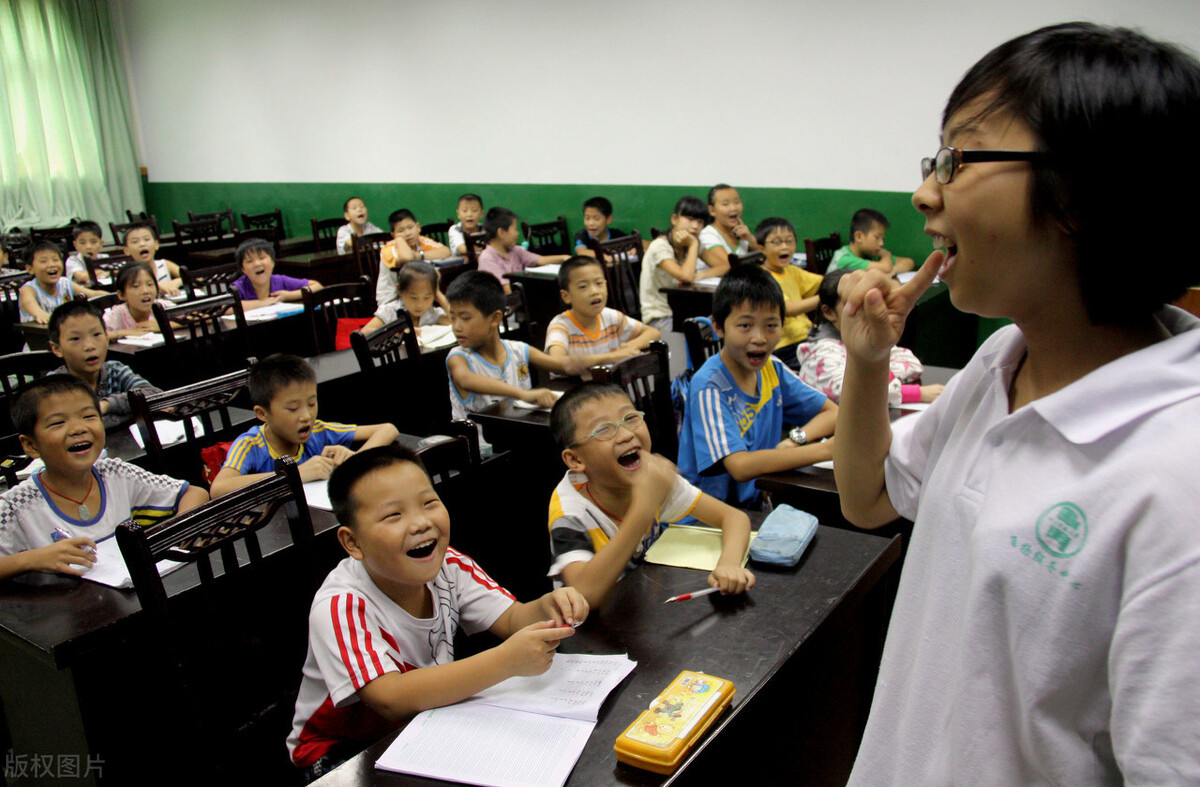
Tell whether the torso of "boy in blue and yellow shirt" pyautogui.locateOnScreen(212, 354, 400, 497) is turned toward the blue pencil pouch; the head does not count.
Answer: yes

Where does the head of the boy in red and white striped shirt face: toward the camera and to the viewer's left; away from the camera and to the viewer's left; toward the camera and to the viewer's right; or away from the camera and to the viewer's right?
toward the camera and to the viewer's right

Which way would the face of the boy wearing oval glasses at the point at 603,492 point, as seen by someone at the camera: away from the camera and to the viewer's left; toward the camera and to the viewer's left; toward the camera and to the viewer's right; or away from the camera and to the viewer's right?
toward the camera and to the viewer's right

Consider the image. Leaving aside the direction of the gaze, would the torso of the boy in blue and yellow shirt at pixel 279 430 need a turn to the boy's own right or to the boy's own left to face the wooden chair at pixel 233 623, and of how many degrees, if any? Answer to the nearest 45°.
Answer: approximately 45° to the boy's own right

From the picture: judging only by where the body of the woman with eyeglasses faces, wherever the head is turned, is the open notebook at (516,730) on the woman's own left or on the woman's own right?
on the woman's own right

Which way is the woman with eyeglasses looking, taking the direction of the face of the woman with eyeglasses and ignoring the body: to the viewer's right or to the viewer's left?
to the viewer's left

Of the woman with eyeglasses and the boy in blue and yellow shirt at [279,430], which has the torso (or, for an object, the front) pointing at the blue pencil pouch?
the boy in blue and yellow shirt

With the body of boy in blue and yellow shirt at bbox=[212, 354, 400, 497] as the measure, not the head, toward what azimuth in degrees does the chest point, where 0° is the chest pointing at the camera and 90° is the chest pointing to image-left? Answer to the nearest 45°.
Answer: approximately 315°

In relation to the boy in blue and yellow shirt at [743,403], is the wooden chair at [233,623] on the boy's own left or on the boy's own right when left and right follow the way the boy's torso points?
on the boy's own right

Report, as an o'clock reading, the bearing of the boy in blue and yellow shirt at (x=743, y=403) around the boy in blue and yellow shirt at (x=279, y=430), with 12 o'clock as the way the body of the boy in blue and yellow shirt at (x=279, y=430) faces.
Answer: the boy in blue and yellow shirt at (x=743, y=403) is roughly at 11 o'clock from the boy in blue and yellow shirt at (x=279, y=430).

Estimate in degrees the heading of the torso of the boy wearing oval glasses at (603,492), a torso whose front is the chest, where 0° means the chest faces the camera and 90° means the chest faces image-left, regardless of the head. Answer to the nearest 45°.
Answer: approximately 315°
